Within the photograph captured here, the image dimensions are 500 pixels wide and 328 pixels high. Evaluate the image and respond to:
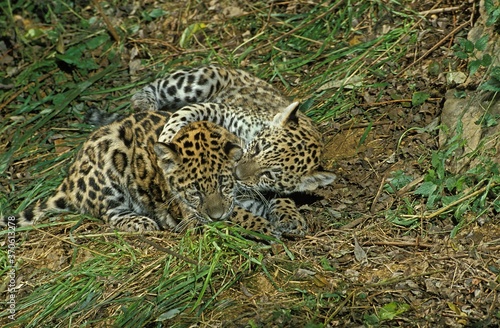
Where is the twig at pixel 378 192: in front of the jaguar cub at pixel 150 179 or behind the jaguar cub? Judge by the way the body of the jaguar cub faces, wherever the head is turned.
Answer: in front

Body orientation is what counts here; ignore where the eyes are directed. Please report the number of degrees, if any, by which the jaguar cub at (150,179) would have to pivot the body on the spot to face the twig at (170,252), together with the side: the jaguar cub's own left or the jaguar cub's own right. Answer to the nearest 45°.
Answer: approximately 45° to the jaguar cub's own right

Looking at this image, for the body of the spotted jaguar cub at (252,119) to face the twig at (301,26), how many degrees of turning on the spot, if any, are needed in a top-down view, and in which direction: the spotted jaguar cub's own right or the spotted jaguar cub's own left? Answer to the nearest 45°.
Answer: approximately 135° to the spotted jaguar cub's own left

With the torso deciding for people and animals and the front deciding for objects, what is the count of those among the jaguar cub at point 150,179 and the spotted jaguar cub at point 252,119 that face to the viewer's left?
0

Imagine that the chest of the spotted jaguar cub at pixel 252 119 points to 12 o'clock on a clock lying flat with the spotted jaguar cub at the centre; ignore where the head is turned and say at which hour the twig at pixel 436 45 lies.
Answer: The twig is roughly at 10 o'clock from the spotted jaguar cub.

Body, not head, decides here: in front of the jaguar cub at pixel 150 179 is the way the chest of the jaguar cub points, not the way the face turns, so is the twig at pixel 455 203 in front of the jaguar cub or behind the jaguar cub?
in front

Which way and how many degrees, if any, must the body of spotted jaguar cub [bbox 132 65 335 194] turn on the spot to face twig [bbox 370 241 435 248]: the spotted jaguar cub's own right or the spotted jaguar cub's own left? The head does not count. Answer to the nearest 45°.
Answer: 0° — it already faces it

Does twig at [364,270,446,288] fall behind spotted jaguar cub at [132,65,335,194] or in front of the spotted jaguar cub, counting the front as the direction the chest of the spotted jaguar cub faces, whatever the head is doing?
in front

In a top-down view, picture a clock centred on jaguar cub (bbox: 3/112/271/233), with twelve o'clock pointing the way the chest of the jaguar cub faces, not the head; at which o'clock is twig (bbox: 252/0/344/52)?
The twig is roughly at 9 o'clock from the jaguar cub.

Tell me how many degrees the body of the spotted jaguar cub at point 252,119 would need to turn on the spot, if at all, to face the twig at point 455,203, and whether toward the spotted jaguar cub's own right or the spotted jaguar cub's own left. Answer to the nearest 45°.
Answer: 0° — it already faces it

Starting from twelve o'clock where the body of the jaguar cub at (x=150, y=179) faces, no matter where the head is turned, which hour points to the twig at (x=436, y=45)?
The twig is roughly at 10 o'clock from the jaguar cub.

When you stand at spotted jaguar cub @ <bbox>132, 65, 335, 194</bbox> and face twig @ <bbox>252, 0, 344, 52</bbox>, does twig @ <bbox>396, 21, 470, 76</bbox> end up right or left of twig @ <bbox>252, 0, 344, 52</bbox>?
right
